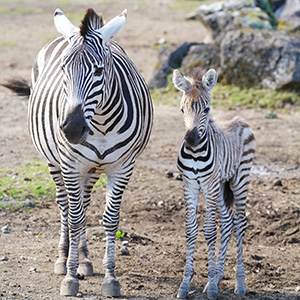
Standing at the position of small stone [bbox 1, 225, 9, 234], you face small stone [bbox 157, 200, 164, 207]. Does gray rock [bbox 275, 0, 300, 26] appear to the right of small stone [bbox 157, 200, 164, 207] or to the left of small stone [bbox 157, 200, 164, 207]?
left

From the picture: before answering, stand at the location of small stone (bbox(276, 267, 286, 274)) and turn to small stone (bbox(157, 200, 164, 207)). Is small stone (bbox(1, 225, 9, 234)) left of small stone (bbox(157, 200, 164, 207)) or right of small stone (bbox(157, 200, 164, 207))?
left

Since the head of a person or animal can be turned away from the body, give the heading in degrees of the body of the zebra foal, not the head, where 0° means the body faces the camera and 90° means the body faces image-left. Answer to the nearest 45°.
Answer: approximately 45°

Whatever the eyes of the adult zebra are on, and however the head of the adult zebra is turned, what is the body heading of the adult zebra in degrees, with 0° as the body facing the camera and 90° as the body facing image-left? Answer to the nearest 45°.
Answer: approximately 0°

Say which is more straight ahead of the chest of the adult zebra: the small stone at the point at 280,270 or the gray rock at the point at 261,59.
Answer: the small stone

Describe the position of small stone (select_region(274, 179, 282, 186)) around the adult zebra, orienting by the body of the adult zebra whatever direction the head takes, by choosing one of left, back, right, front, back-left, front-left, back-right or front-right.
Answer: back-left

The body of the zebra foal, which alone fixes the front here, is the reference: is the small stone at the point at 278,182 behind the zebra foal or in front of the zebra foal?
behind

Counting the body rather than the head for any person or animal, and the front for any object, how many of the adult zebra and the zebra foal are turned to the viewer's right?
0

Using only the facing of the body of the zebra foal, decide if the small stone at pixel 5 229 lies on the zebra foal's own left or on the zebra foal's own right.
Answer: on the zebra foal's own right
